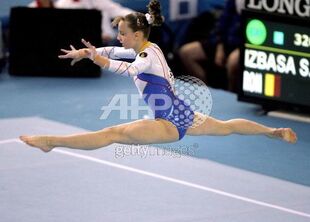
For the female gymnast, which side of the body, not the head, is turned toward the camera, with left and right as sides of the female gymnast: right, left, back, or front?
left
